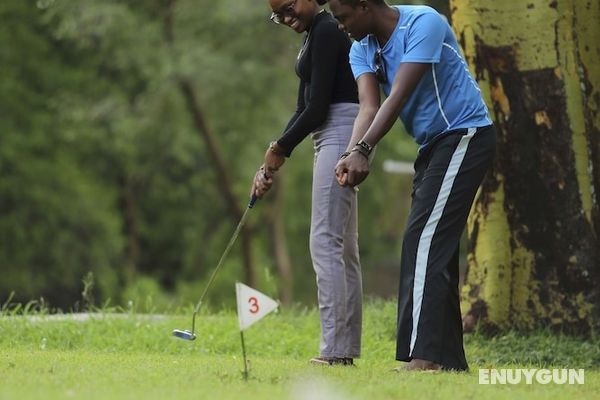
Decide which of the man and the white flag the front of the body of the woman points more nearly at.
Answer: the white flag

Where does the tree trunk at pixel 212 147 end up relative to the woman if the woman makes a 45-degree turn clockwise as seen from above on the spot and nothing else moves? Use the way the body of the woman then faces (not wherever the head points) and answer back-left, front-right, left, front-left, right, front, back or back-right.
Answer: front-right

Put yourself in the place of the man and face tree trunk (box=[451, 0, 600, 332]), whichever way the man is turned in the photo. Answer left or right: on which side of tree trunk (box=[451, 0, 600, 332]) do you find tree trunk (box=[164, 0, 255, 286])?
left

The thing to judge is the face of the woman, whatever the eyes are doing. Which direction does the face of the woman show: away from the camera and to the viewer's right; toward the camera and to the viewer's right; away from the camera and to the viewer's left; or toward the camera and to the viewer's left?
toward the camera and to the viewer's left

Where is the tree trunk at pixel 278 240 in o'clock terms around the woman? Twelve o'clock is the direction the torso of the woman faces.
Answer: The tree trunk is roughly at 3 o'clock from the woman.

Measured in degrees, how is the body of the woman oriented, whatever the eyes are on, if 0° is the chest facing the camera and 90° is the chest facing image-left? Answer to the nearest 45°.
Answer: approximately 90°
